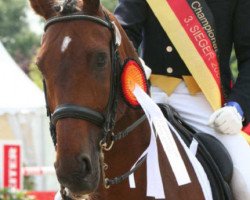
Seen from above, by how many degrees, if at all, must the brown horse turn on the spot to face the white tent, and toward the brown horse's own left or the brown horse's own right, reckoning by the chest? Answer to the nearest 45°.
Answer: approximately 135° to the brown horse's own right

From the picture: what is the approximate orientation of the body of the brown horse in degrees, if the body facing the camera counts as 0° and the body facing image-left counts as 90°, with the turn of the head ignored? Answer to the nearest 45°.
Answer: approximately 45°

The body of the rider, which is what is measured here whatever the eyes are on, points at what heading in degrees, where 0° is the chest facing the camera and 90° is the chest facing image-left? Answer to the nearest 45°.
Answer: approximately 45°
